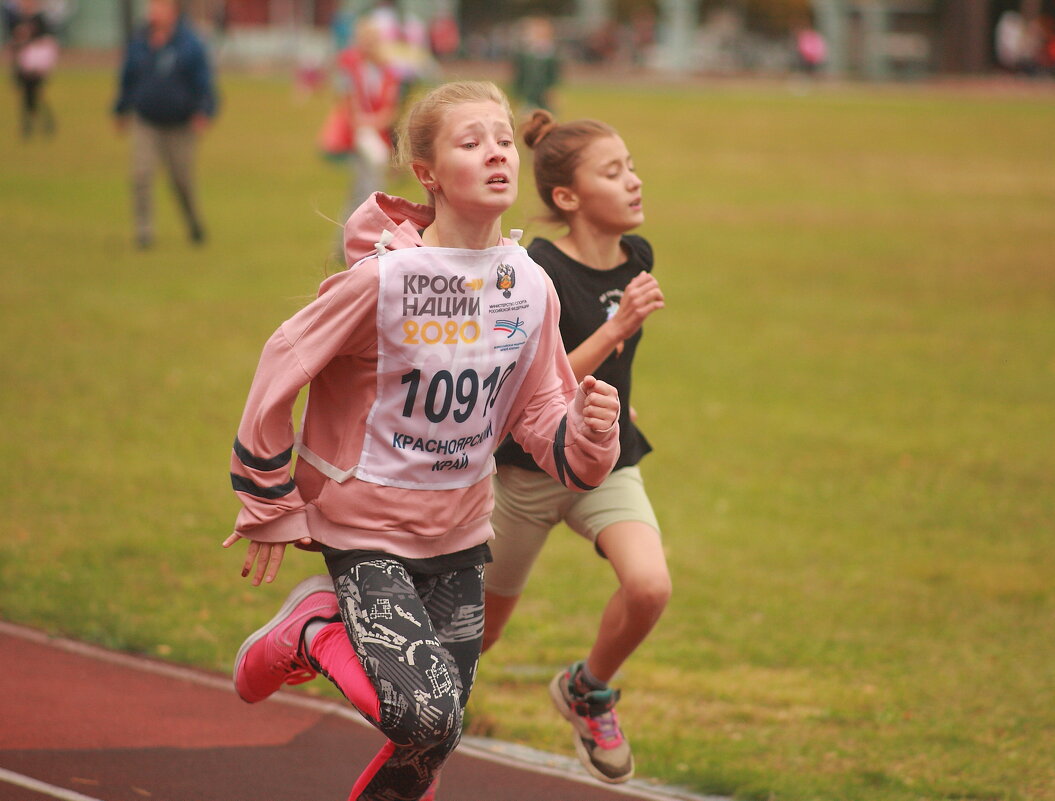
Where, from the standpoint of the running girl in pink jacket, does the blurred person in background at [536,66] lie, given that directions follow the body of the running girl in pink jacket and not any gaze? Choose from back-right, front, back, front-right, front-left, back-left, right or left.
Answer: back-left

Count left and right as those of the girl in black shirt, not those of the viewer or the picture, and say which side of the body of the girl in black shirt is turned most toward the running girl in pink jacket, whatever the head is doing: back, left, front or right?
right

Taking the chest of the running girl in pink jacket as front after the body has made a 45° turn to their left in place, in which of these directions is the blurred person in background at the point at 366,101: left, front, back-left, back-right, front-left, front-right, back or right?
left

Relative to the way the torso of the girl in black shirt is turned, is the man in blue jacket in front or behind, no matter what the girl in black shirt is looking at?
behind

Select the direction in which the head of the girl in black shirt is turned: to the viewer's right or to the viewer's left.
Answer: to the viewer's right

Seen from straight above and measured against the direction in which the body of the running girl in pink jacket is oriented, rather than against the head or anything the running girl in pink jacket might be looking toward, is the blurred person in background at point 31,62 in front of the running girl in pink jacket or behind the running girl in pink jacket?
behind

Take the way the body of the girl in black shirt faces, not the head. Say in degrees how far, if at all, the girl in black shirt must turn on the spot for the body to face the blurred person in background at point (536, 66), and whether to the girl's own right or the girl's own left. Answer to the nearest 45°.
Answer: approximately 135° to the girl's own left

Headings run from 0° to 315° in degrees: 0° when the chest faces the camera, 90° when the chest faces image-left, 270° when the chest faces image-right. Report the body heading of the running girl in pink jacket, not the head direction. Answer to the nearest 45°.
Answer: approximately 315°

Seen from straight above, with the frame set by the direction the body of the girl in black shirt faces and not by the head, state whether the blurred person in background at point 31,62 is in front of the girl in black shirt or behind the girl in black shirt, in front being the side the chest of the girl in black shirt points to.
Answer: behind

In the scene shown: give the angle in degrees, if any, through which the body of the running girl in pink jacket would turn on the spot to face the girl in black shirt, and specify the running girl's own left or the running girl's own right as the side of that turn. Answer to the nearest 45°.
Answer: approximately 90° to the running girl's own left

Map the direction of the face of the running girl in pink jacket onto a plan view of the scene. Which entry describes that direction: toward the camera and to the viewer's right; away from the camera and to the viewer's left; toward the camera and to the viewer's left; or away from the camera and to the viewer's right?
toward the camera and to the viewer's right
